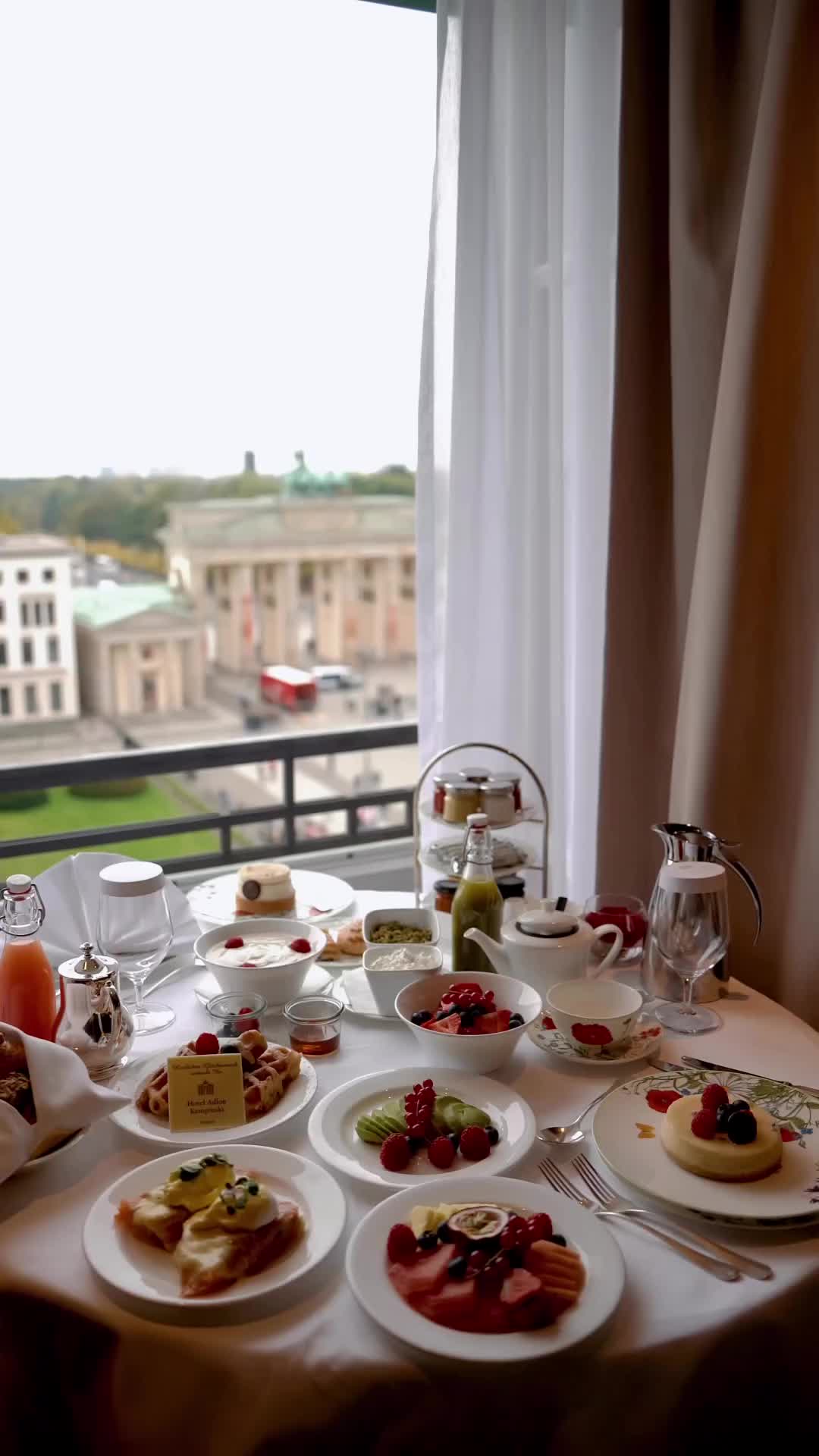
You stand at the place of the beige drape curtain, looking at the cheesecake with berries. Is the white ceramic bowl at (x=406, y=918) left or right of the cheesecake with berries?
right

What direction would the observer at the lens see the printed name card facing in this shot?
facing the viewer

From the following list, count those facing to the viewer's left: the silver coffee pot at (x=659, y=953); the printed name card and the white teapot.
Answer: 2

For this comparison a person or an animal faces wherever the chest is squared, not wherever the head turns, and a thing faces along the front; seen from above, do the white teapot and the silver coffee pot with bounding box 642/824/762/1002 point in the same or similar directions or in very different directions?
same or similar directions

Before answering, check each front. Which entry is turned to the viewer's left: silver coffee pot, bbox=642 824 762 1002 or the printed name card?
the silver coffee pot

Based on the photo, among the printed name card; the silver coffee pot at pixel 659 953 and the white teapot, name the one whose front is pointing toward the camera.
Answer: the printed name card

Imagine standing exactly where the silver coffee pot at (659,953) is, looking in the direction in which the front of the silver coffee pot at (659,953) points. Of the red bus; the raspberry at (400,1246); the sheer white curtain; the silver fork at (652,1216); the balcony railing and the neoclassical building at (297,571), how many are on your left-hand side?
2

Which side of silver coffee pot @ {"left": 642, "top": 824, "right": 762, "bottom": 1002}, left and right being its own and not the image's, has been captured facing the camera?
left

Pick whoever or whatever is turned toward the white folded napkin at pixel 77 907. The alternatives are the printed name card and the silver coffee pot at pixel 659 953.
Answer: the silver coffee pot

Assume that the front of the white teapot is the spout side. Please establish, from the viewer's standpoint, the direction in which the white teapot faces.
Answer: facing to the left of the viewer

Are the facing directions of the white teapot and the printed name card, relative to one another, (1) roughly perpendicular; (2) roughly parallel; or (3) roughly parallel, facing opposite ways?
roughly perpendicular

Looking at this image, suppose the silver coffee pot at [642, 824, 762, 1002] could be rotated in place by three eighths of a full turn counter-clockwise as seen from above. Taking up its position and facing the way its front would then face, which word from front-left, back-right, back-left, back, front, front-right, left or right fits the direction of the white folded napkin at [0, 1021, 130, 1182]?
right

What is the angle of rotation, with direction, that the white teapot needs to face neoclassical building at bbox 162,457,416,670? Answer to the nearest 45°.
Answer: approximately 90° to its right
